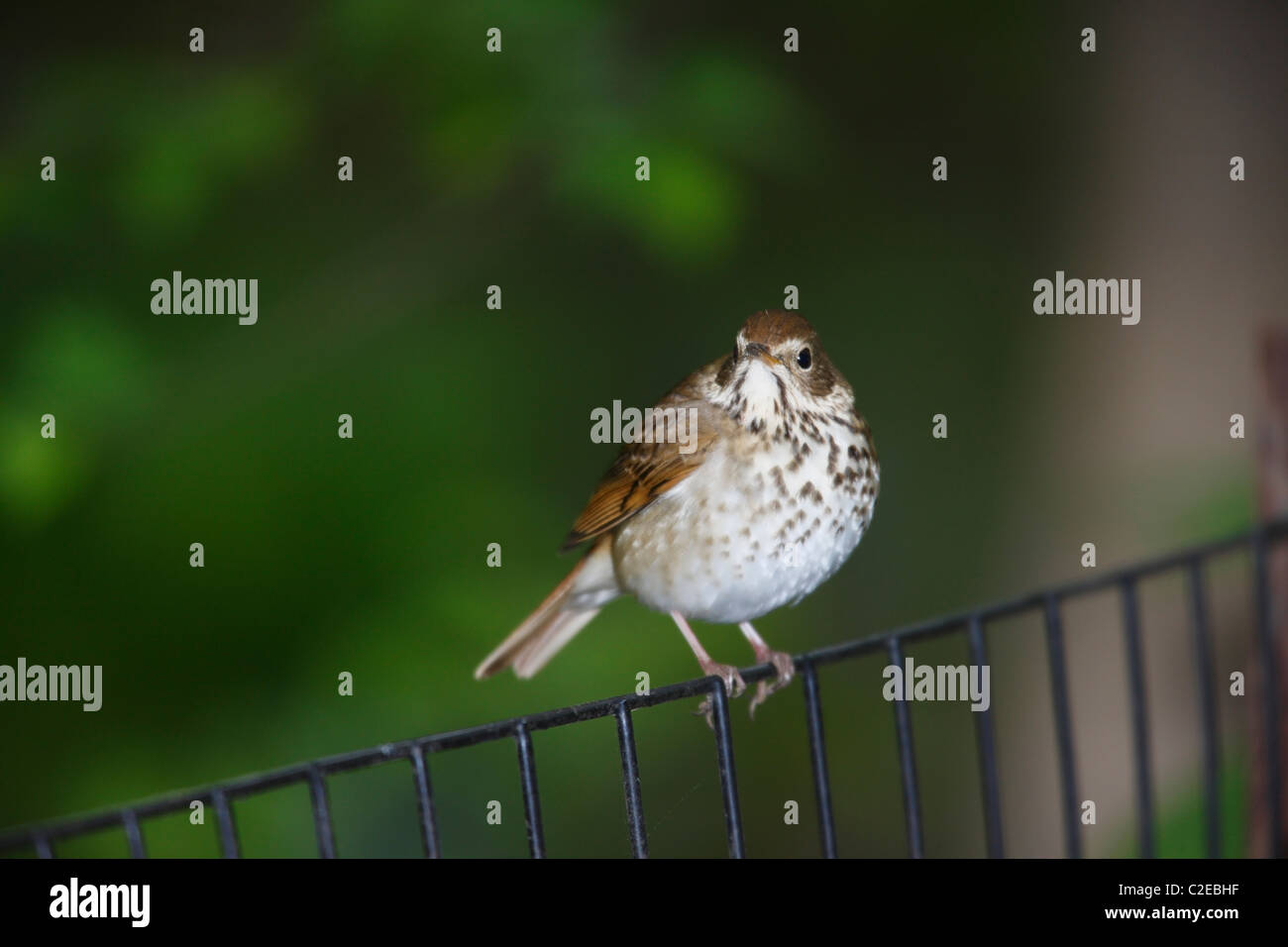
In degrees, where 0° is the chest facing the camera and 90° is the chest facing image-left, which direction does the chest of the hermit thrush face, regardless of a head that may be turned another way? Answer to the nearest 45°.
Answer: approximately 315°
